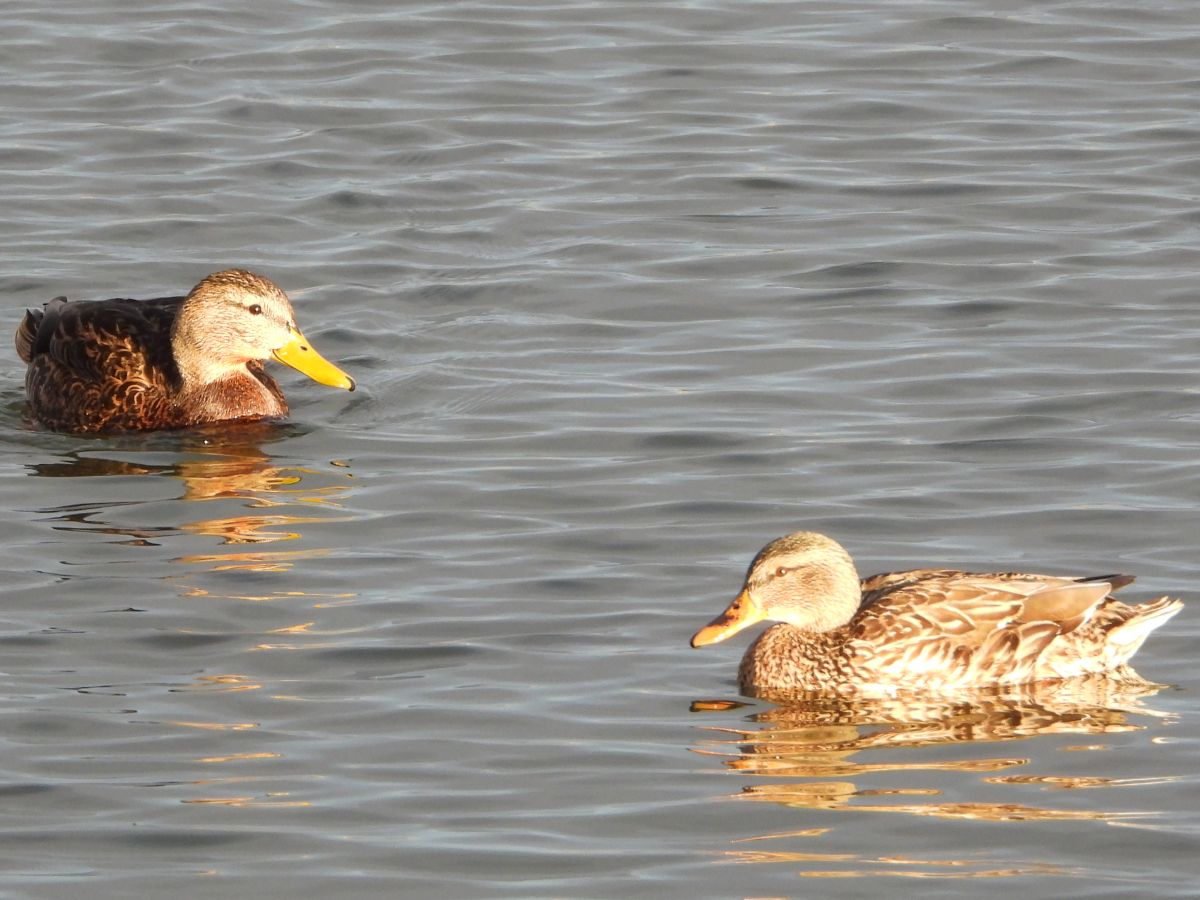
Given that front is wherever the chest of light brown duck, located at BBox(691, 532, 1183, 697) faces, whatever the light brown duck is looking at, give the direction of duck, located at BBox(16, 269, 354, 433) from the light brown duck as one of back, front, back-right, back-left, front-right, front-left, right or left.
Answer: front-right

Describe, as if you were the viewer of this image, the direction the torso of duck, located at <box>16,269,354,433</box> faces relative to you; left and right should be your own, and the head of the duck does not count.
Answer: facing the viewer and to the right of the viewer

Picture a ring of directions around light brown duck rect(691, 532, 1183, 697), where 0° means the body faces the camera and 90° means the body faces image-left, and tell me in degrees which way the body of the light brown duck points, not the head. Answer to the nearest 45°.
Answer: approximately 90°

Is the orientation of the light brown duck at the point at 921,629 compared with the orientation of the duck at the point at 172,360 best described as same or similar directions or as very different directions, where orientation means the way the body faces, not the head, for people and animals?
very different directions

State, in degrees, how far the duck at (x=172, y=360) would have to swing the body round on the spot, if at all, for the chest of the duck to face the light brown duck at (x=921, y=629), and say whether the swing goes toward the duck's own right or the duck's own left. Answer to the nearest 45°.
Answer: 0° — it already faces it

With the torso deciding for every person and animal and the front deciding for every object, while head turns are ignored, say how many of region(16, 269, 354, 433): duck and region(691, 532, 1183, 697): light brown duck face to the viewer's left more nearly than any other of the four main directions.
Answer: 1
